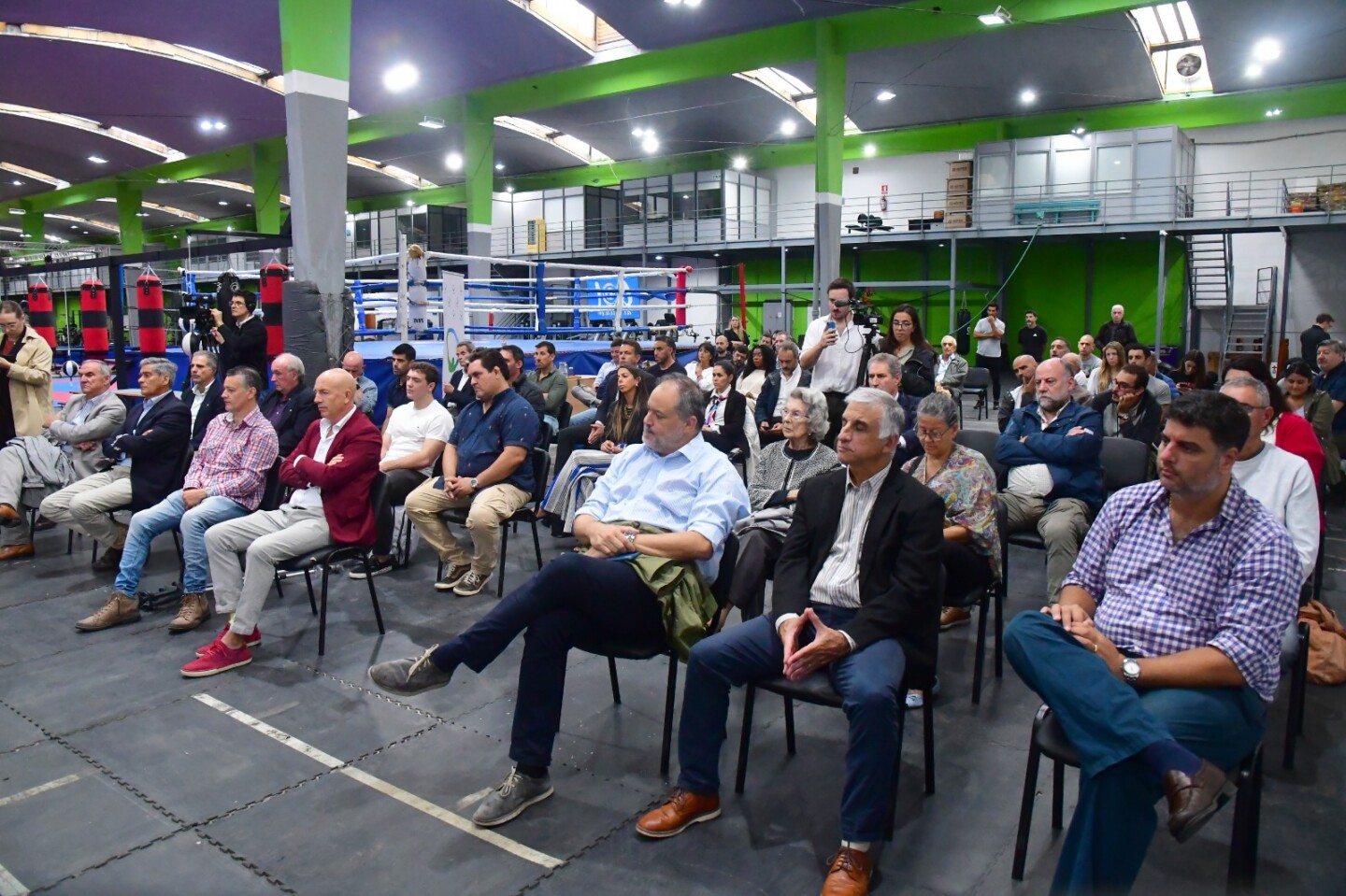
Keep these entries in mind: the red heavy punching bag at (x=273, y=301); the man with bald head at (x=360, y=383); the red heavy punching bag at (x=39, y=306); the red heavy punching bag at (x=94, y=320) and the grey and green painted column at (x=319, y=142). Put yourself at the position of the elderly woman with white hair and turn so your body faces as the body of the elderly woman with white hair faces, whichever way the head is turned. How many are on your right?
5

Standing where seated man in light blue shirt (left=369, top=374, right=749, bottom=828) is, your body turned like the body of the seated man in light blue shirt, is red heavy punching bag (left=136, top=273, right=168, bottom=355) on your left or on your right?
on your right

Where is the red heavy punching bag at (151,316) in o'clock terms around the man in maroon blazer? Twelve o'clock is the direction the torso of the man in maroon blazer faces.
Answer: The red heavy punching bag is roughly at 4 o'clock from the man in maroon blazer.

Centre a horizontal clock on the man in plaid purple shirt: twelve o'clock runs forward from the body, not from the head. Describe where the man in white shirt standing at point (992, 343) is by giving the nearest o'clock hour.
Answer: The man in white shirt standing is roughly at 4 o'clock from the man in plaid purple shirt.

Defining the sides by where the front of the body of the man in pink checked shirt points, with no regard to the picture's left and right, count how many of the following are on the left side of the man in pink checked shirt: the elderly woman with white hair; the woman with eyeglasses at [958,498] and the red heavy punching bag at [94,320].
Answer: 2

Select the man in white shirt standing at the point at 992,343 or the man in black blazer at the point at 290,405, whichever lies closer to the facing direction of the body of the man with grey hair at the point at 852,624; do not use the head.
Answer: the man in black blazer

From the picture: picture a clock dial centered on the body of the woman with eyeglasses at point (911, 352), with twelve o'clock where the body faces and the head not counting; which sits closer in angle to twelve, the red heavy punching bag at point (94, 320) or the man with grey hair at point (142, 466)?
the man with grey hair

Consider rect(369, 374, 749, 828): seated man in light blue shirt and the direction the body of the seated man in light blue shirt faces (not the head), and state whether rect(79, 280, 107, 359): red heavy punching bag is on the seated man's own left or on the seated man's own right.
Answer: on the seated man's own right

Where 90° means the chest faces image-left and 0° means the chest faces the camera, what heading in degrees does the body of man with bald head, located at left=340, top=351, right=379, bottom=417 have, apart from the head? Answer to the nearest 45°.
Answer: approximately 45°
